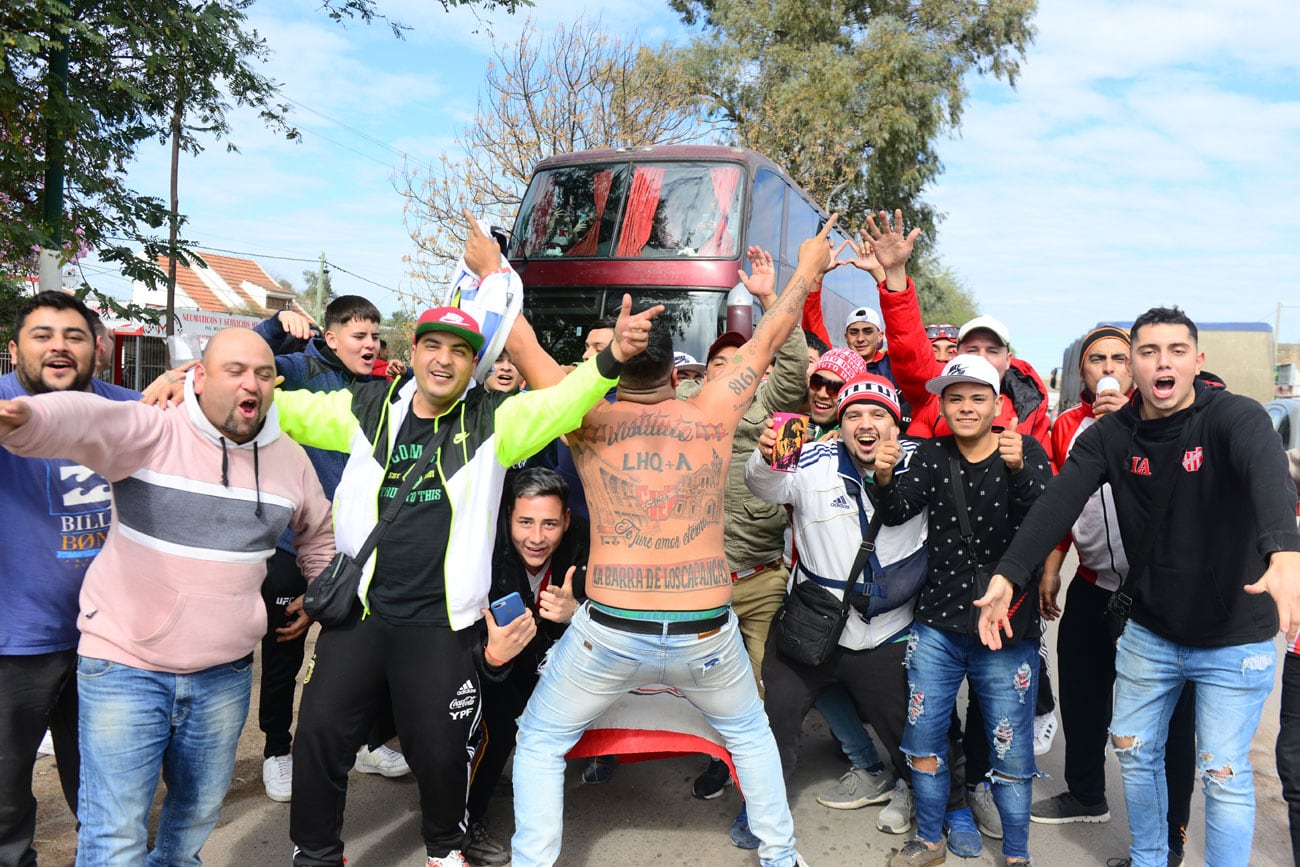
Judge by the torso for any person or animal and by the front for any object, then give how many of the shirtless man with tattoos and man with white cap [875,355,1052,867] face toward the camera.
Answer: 1

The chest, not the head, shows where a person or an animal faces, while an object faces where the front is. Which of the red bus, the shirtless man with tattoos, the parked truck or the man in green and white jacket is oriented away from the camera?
the shirtless man with tattoos

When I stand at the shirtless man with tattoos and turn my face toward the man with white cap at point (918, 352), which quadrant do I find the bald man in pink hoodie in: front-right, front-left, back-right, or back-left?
back-left

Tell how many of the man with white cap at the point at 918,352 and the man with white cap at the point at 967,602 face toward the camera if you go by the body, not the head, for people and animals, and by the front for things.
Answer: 2

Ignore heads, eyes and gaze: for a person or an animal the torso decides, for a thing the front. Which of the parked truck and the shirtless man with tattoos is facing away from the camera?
the shirtless man with tattoos

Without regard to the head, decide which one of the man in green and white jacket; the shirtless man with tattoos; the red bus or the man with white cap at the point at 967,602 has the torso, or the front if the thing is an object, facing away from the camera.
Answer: the shirtless man with tattoos

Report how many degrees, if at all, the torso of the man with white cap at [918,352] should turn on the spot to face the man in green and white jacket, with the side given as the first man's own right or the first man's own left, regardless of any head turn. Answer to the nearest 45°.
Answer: approximately 45° to the first man's own right

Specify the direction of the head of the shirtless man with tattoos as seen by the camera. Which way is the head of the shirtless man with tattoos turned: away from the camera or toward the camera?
away from the camera

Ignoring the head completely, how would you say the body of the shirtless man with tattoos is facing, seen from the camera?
away from the camera

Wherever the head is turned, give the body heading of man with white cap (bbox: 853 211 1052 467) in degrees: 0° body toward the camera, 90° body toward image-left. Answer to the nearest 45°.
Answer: approximately 0°

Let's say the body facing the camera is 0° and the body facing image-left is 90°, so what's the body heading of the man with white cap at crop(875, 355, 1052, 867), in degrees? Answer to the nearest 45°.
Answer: approximately 0°

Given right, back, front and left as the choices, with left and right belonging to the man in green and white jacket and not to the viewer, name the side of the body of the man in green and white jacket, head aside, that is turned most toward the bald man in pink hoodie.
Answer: right
